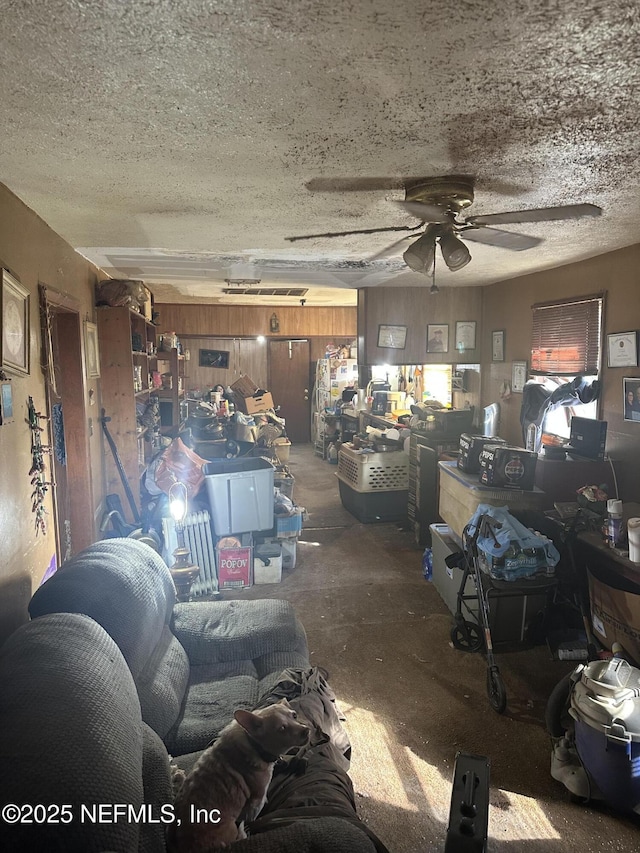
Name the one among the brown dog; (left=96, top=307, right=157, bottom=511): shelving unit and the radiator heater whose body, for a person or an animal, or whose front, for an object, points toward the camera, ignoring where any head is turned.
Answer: the radiator heater

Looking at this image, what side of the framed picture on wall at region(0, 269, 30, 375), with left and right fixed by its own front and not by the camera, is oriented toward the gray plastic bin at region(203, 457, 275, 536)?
front

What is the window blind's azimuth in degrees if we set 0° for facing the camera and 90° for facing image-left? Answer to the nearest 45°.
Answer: approximately 45°

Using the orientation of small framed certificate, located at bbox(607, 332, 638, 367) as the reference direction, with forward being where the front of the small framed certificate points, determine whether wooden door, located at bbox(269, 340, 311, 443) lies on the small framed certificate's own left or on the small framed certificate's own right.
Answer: on the small framed certificate's own right

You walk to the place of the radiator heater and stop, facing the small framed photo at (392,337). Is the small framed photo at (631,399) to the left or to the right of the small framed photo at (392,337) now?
right

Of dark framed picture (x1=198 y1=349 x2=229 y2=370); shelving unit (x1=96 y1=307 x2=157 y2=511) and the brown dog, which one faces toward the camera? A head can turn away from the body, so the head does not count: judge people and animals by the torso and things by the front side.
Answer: the dark framed picture

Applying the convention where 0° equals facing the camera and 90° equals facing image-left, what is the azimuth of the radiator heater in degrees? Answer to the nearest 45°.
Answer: approximately 0°
